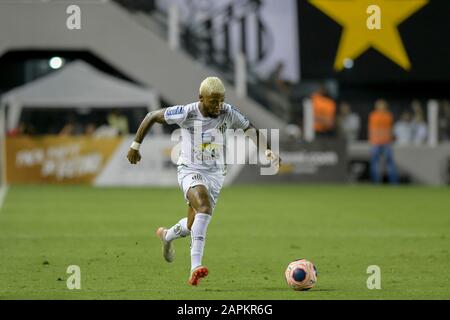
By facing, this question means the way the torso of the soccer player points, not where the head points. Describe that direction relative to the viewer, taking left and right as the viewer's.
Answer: facing the viewer and to the right of the viewer

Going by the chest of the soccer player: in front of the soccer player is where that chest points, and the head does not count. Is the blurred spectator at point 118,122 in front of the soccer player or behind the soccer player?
behind

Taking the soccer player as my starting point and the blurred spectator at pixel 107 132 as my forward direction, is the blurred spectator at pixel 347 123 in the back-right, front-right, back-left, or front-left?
front-right

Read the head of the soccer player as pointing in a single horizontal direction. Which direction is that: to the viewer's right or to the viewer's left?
to the viewer's right

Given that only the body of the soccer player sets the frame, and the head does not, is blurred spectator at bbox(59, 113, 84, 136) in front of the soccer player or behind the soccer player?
behind

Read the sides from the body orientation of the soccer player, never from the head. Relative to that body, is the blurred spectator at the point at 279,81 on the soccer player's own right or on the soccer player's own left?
on the soccer player's own left

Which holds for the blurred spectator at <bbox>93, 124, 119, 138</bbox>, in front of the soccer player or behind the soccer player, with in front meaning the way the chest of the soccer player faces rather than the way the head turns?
behind

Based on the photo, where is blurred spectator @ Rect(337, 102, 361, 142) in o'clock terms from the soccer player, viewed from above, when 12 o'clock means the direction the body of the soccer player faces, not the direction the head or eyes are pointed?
The blurred spectator is roughly at 8 o'clock from the soccer player.
